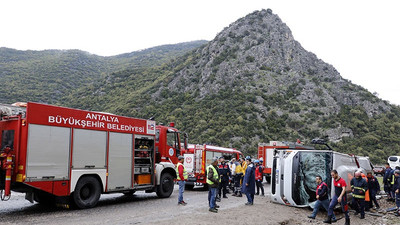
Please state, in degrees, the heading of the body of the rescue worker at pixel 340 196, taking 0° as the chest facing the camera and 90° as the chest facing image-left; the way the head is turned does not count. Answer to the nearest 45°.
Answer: approximately 45°

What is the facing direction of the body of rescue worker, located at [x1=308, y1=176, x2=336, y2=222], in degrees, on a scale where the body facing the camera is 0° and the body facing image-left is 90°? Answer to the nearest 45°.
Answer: approximately 45°

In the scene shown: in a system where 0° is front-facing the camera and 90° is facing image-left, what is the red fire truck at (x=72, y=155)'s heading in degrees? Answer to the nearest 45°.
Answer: approximately 225°

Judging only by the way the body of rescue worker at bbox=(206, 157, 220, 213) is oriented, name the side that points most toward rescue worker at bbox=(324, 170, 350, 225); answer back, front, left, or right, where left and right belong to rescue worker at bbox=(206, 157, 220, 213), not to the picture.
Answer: front

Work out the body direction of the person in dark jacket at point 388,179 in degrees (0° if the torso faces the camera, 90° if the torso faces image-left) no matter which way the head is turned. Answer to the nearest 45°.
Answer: approximately 90°

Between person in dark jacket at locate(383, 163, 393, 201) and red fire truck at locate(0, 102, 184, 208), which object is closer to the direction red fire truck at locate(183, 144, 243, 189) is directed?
the person in dark jacket

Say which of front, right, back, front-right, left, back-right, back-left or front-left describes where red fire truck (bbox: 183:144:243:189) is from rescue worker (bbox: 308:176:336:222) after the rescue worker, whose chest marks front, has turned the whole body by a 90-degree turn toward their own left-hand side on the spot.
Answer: back

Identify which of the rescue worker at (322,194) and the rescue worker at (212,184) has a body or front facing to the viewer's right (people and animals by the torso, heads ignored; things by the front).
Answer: the rescue worker at (212,184)
